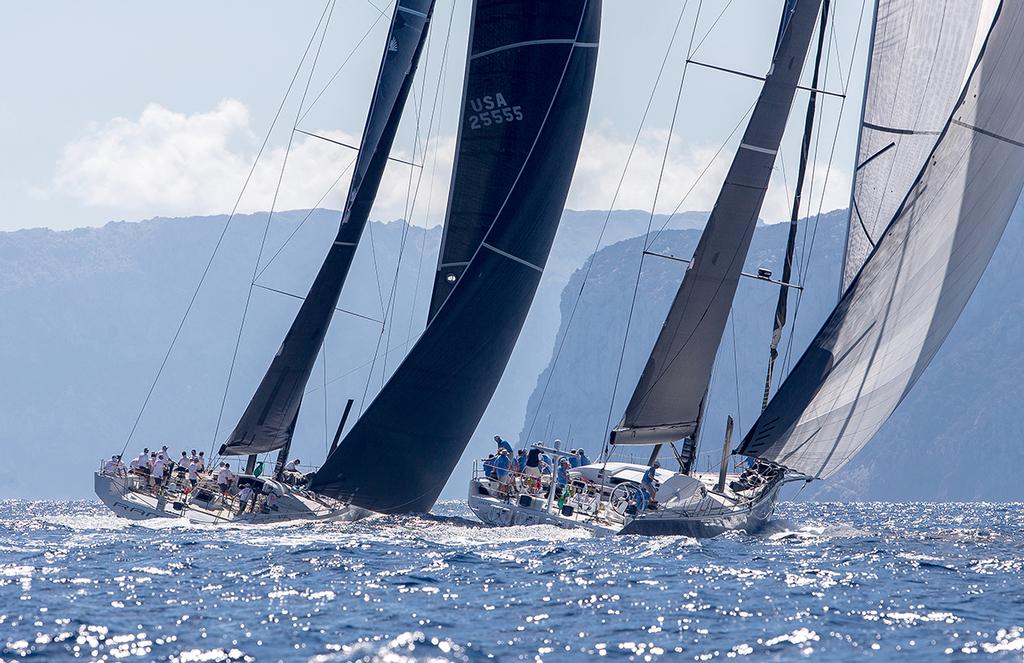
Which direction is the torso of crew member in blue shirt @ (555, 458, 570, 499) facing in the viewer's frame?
to the viewer's right

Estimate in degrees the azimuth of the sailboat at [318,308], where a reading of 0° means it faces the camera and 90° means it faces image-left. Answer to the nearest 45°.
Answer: approximately 225°

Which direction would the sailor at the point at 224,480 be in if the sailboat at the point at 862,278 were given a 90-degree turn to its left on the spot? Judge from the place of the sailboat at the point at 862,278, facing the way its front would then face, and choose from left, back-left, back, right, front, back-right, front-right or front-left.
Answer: front-left

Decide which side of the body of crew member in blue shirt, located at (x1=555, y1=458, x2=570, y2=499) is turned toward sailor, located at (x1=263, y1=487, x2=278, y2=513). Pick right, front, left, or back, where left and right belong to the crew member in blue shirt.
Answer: back

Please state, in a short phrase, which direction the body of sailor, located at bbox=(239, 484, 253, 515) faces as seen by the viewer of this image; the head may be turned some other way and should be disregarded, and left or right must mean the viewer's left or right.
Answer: facing away from the viewer and to the right of the viewer

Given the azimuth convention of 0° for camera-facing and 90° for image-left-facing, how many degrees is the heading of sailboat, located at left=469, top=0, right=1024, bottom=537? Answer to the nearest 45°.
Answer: approximately 225°

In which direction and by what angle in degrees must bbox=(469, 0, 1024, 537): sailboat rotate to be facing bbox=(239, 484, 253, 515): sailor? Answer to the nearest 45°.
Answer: approximately 135° to its left
